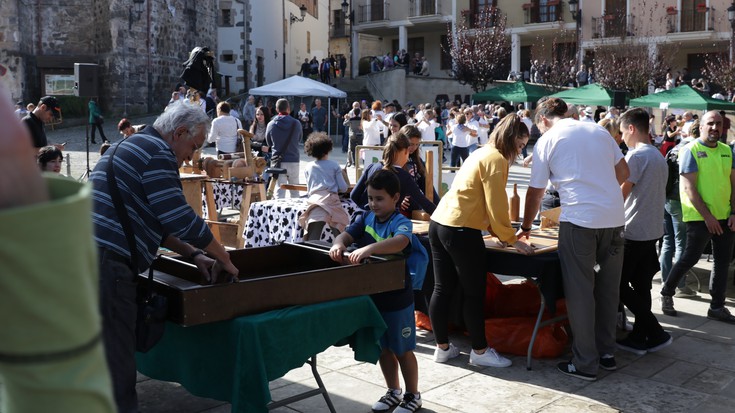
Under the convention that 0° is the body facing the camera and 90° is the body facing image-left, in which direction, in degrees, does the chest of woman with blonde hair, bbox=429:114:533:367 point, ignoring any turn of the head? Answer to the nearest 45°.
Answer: approximately 270°

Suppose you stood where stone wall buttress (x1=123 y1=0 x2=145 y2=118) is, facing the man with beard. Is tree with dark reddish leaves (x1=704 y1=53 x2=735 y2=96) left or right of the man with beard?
left

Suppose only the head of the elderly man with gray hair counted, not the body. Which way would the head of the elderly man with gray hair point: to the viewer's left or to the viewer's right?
to the viewer's right

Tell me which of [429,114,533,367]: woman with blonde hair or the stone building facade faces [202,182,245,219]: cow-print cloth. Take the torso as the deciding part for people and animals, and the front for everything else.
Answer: the stone building facade

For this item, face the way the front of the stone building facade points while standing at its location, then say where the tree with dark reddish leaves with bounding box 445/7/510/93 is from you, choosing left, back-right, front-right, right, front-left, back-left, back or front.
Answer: left

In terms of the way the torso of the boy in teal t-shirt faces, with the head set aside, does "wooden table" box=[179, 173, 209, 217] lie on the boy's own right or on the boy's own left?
on the boy's own right

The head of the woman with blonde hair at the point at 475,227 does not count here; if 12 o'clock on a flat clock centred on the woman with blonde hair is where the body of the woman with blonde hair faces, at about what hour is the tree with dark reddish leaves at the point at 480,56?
The tree with dark reddish leaves is roughly at 9 o'clock from the woman with blonde hair.

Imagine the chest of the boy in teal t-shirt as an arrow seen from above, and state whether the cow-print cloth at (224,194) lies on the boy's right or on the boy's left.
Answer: on the boy's right

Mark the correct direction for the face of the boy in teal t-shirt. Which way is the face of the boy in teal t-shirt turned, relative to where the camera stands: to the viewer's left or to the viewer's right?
to the viewer's left

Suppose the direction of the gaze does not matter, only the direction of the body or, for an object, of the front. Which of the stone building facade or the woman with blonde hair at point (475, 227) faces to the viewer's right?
the woman with blonde hair
